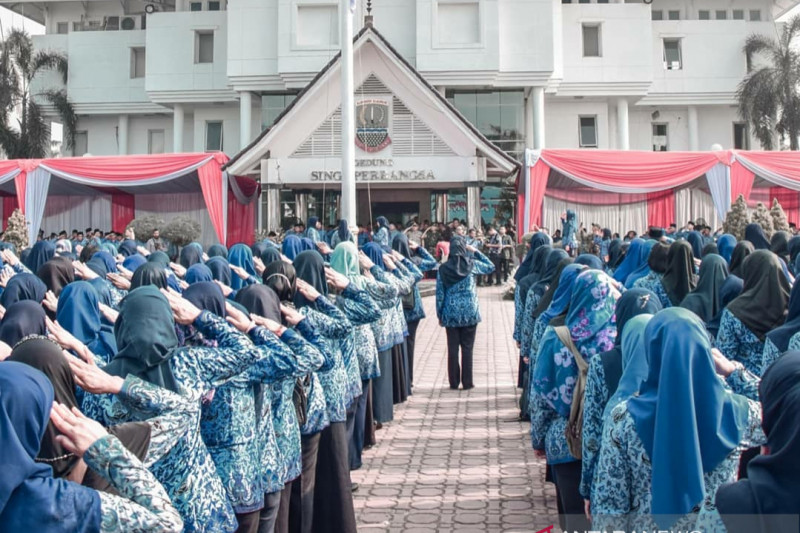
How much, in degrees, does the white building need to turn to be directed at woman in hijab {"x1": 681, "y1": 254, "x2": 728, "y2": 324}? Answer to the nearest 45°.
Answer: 0° — it already faces them

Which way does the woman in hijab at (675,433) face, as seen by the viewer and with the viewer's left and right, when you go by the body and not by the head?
facing away from the viewer

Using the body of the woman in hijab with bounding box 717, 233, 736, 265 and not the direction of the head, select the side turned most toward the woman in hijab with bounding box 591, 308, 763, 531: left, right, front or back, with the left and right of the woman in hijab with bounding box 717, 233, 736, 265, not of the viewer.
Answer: back

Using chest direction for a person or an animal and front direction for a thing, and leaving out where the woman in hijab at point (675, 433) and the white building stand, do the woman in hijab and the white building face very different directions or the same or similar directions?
very different directions

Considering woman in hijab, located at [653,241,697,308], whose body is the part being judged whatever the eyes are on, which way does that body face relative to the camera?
away from the camera

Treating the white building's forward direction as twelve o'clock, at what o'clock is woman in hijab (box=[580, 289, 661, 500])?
The woman in hijab is roughly at 12 o'clock from the white building.

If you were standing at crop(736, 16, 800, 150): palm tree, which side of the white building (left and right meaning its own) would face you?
left

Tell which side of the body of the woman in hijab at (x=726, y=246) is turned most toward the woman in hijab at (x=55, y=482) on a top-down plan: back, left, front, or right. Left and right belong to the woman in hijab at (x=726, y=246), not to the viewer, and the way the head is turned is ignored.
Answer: back

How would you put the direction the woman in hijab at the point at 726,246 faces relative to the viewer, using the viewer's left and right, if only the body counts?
facing away from the viewer
